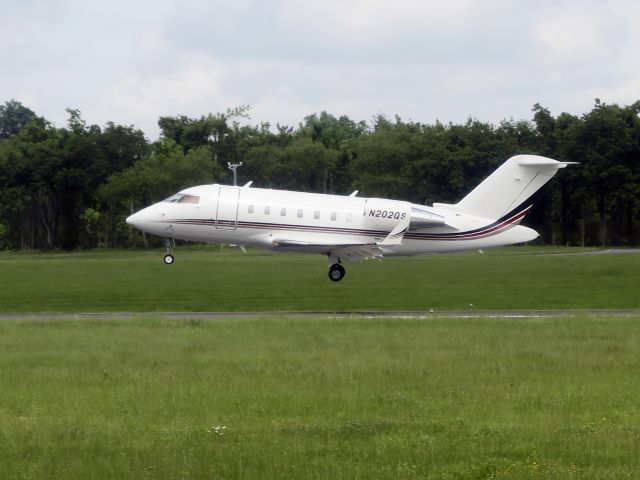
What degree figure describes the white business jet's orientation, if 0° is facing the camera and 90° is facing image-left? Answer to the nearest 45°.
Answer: approximately 90°
